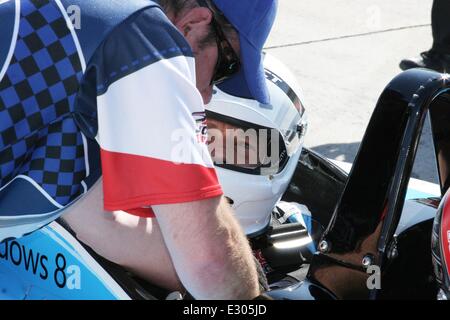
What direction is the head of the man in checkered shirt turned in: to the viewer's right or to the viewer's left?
to the viewer's right

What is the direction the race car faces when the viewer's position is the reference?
facing the viewer and to the left of the viewer
